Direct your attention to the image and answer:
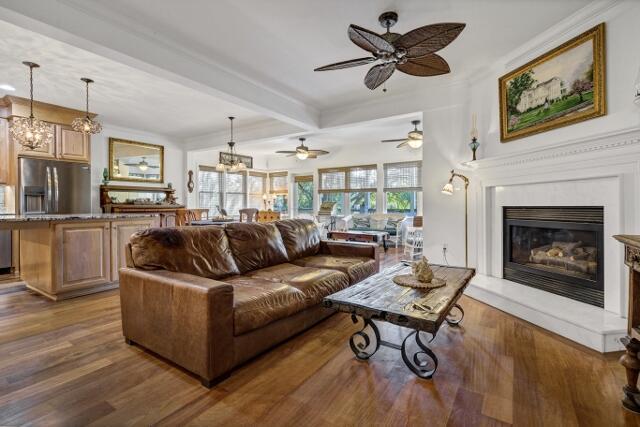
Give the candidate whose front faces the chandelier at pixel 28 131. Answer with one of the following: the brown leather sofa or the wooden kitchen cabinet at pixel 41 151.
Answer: the wooden kitchen cabinet

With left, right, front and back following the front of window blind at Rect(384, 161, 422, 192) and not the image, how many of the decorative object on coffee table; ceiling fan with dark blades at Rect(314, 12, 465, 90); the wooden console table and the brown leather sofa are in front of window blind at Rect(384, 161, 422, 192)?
4

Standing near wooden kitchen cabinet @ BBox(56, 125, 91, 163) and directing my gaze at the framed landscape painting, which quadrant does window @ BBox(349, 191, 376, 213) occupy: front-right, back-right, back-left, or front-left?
front-left

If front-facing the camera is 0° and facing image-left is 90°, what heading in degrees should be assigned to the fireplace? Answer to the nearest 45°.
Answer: approximately 45°

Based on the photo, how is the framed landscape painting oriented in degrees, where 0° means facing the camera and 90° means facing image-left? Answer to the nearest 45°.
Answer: approximately 45°

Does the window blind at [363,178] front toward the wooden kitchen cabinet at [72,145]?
no

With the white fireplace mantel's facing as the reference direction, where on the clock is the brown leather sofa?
The brown leather sofa is roughly at 12 o'clock from the white fireplace mantel.

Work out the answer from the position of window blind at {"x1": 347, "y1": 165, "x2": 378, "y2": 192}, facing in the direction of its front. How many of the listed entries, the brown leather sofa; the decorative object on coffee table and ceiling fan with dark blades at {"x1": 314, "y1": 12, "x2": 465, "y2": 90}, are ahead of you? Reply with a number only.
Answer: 3

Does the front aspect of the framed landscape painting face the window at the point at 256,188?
no

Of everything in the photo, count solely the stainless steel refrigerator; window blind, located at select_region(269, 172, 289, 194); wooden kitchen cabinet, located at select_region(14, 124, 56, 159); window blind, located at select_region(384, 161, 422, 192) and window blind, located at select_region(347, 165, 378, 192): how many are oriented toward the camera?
5

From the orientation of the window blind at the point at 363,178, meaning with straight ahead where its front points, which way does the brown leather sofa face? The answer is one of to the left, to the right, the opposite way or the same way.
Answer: to the left

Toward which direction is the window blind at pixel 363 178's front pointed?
toward the camera

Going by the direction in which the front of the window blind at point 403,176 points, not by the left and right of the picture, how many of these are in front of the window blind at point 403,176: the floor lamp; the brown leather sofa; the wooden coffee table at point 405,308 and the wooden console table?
4

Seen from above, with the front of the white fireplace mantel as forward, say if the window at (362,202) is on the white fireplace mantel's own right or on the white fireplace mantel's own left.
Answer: on the white fireplace mantel's own right

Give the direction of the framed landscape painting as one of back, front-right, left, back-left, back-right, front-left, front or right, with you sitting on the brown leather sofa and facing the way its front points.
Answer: front-left

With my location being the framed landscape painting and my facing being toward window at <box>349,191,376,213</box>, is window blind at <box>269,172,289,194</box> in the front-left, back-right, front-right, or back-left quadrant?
front-left

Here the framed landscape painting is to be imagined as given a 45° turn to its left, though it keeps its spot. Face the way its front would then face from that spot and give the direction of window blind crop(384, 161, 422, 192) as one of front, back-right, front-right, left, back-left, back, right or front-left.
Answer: back-right

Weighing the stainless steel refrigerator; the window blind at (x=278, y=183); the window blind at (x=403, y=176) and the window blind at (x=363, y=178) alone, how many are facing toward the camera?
4

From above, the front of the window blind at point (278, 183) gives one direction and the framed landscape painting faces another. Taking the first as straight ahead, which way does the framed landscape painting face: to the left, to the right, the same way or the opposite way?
to the right

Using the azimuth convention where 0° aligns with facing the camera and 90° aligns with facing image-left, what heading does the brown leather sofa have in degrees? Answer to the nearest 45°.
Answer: approximately 315°

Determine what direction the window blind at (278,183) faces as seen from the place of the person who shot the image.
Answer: facing the viewer
